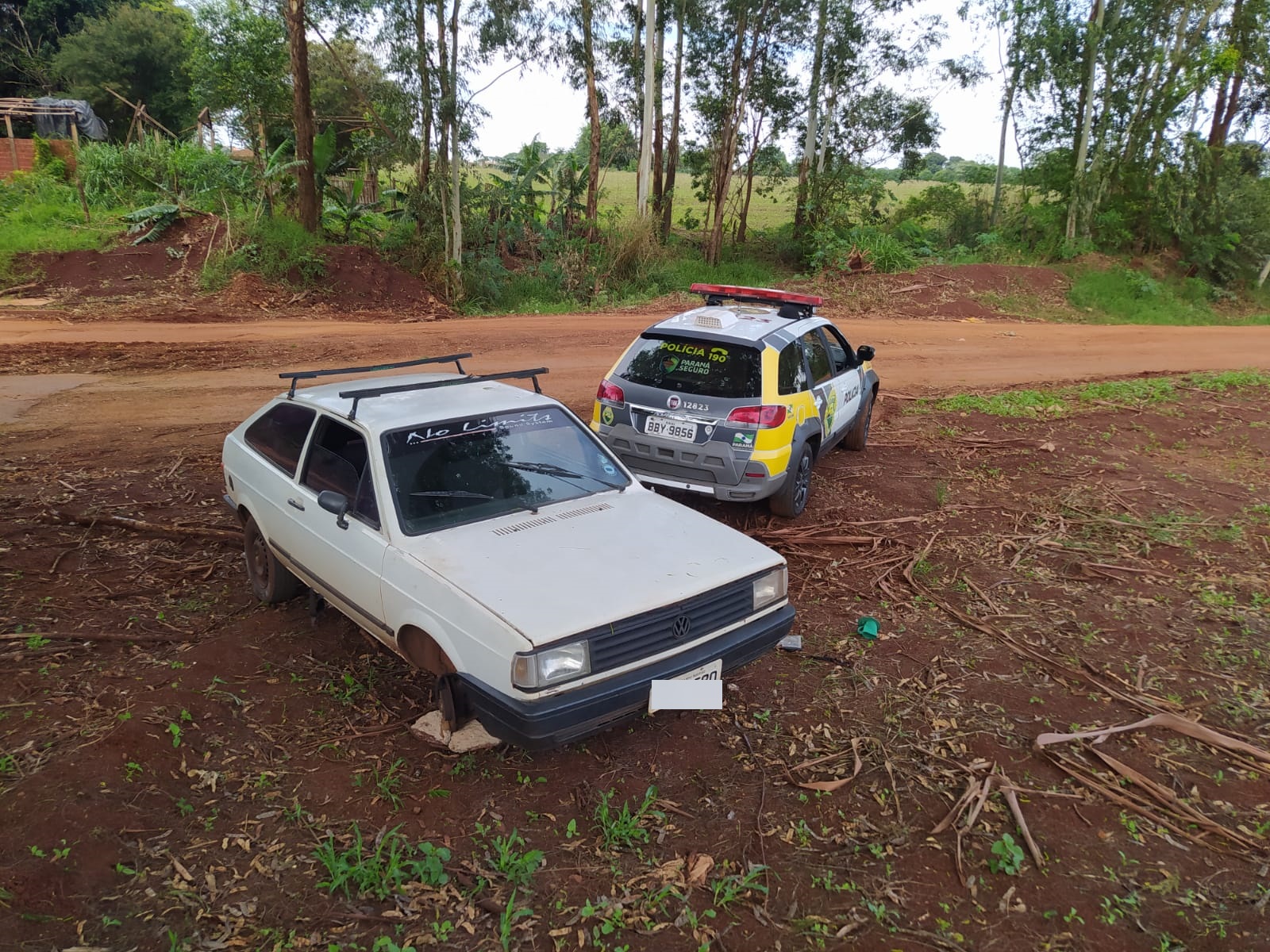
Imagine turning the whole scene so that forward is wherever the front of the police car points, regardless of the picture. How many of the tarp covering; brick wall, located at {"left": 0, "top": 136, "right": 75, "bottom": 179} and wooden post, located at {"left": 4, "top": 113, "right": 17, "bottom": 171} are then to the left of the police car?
3

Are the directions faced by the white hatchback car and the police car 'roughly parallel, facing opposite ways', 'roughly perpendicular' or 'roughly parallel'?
roughly perpendicular

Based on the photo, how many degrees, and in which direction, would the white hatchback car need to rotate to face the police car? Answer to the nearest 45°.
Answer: approximately 90° to its left

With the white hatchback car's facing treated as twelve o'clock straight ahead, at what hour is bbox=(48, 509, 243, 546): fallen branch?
The fallen branch is roughly at 6 o'clock from the white hatchback car.

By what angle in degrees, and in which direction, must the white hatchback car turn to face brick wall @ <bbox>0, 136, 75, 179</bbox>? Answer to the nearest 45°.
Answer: approximately 180°

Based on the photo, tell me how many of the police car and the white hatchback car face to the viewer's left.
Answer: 0

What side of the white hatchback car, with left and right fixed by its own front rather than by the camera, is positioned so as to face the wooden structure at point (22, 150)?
back

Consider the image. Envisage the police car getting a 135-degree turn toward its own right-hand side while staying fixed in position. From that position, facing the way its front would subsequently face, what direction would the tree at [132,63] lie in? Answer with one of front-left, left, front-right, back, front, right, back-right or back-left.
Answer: back-right

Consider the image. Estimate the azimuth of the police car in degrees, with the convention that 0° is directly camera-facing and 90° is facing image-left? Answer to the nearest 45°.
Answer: approximately 225°

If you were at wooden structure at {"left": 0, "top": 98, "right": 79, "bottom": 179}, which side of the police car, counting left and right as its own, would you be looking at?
left

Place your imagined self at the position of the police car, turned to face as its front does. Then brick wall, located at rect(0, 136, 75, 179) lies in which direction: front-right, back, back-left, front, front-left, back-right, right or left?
left

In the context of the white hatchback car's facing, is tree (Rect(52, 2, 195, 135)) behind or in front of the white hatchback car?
behind

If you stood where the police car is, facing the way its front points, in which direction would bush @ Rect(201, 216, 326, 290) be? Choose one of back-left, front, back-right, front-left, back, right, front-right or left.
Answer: left

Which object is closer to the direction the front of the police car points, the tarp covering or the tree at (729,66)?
the tree
